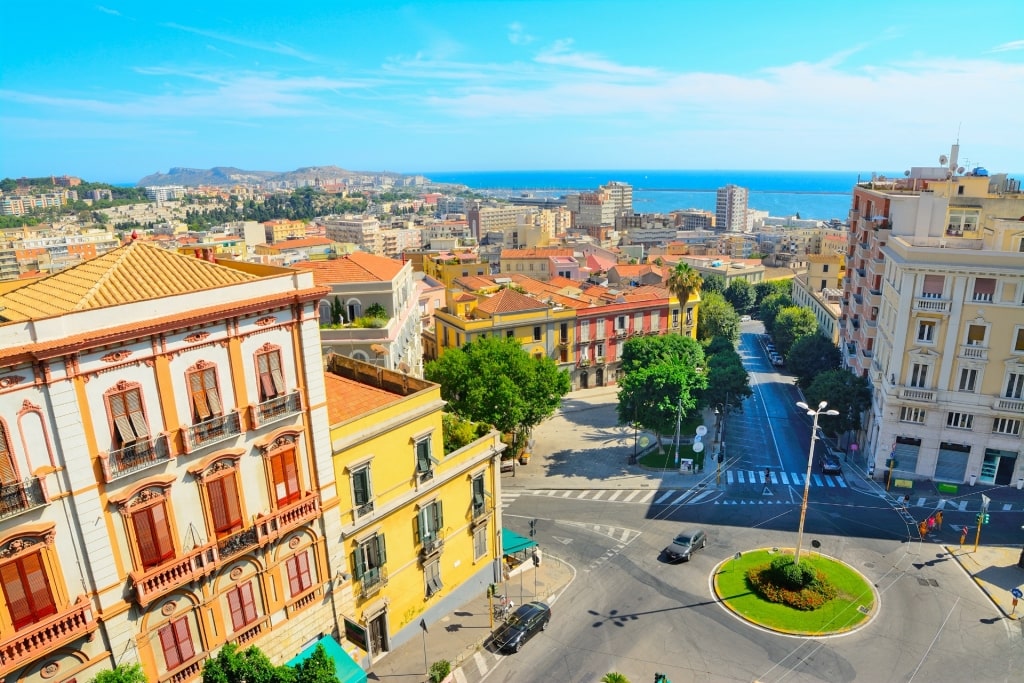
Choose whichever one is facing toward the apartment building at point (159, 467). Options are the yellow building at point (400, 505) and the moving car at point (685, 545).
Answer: the moving car

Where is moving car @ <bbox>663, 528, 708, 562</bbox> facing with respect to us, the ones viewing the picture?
facing the viewer and to the left of the viewer

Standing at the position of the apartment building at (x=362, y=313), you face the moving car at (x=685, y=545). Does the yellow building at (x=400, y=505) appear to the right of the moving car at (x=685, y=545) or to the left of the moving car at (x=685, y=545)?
right

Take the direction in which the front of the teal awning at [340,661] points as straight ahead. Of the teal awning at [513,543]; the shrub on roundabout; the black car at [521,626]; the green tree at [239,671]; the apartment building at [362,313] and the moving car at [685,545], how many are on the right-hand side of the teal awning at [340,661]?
1

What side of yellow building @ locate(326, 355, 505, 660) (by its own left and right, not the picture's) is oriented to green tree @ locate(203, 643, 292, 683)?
right

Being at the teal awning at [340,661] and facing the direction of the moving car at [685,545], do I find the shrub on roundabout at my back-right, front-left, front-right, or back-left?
front-right

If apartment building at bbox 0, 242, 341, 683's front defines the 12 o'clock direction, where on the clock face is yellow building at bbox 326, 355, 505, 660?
The yellow building is roughly at 10 o'clock from the apartment building.

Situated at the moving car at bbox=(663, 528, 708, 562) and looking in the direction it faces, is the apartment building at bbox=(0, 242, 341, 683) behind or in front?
in front

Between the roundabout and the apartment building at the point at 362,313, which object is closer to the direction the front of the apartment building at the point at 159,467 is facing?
the roundabout

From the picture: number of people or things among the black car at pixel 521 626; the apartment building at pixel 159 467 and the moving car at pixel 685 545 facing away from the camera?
0

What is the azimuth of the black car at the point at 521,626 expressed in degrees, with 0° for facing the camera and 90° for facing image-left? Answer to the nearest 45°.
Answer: approximately 45°

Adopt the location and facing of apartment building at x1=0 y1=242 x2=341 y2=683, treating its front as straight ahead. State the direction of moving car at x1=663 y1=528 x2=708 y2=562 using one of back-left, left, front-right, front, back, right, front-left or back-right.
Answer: front-left

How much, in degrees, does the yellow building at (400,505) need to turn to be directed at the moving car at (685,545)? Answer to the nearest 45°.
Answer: approximately 45° to its left
